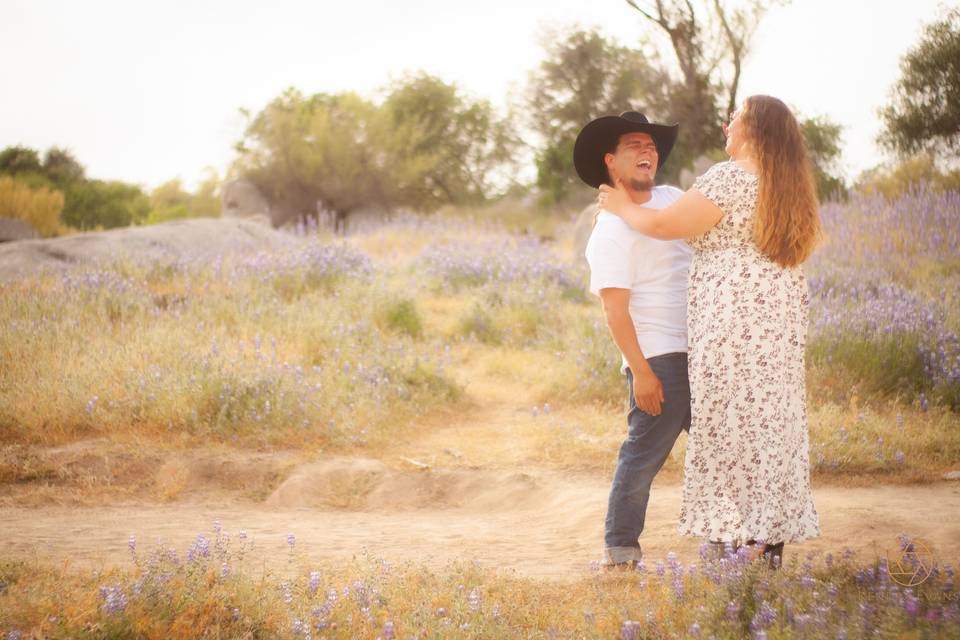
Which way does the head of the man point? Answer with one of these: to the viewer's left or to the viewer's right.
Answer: to the viewer's right

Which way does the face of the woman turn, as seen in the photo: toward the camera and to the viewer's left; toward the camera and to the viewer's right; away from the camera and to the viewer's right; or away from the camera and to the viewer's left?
away from the camera and to the viewer's left

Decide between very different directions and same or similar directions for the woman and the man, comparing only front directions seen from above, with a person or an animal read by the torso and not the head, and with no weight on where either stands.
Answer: very different directions

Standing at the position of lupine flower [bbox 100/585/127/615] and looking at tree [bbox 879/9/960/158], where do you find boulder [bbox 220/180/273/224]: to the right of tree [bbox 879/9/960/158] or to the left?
left

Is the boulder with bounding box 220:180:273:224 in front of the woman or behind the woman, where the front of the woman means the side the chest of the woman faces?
in front

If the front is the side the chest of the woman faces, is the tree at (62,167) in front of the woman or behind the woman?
in front

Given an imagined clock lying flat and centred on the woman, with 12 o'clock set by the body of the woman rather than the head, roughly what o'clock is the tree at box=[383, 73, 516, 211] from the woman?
The tree is roughly at 1 o'clock from the woman.

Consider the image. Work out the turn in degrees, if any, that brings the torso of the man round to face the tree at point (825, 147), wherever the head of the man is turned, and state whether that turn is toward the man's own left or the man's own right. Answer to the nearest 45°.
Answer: approximately 135° to the man's own left

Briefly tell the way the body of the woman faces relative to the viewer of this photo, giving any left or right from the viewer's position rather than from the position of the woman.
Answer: facing away from the viewer and to the left of the viewer

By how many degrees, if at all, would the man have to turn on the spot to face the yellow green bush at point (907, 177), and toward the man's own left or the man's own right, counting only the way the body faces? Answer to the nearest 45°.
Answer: approximately 135° to the man's own left

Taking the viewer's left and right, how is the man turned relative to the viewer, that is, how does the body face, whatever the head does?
facing the viewer and to the right of the viewer

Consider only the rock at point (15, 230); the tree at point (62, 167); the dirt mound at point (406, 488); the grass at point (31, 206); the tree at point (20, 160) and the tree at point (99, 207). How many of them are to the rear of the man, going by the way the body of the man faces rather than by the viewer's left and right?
6

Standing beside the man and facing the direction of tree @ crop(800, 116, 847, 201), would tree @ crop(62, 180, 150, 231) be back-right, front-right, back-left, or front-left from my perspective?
front-left

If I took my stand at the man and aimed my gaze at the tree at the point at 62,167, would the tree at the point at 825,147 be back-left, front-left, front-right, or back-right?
front-right

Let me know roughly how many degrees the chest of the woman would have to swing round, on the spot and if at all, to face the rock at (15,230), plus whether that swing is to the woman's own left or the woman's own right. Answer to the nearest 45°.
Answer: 0° — they already face it

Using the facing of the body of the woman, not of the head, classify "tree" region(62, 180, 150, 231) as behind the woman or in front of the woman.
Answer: in front

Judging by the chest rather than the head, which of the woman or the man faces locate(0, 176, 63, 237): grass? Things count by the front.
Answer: the woman

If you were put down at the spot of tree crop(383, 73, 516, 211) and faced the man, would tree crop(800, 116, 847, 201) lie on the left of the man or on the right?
left

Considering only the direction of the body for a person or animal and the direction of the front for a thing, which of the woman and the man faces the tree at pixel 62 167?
the woman

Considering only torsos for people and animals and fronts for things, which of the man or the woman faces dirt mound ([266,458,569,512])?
the woman

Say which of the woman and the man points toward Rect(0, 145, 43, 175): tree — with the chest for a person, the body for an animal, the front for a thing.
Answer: the woman

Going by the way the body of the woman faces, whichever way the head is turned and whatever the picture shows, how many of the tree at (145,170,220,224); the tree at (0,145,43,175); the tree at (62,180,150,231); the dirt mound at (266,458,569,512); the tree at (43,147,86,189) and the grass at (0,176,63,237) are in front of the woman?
6
